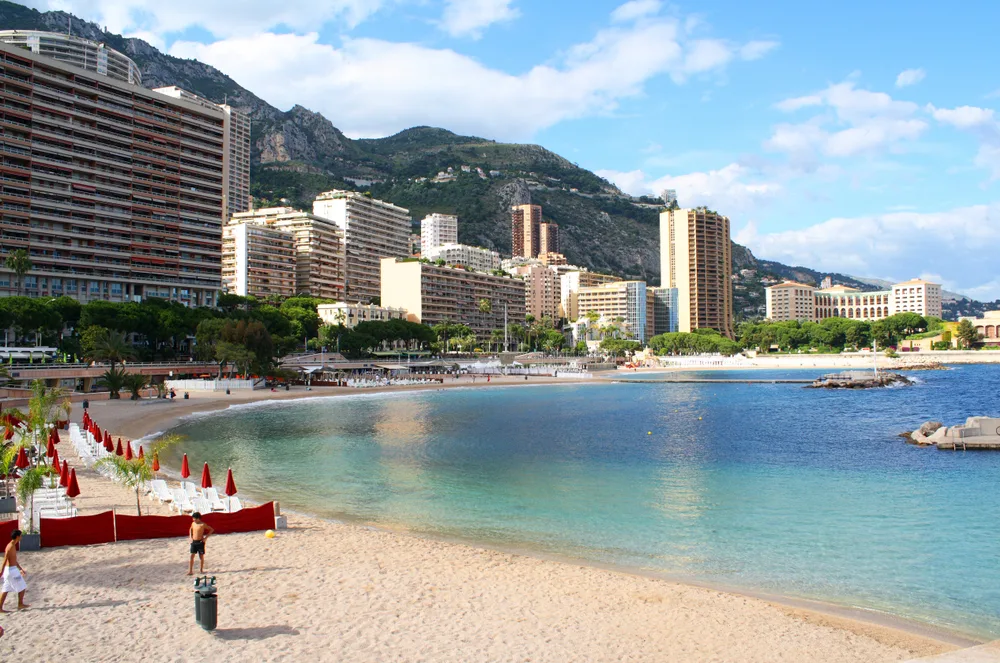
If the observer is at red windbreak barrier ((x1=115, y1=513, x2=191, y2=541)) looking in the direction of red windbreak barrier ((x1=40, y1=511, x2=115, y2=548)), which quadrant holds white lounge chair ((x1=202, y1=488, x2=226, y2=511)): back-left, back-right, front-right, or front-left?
back-right

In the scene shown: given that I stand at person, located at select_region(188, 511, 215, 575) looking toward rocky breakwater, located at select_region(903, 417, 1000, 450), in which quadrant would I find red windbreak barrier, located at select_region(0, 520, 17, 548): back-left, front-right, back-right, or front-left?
back-left

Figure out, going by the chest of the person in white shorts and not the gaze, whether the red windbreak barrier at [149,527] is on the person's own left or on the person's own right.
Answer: on the person's own left

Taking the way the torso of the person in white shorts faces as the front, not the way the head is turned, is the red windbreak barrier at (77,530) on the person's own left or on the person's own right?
on the person's own left

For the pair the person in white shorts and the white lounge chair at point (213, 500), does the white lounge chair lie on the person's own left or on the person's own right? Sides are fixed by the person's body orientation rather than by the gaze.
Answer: on the person's own left

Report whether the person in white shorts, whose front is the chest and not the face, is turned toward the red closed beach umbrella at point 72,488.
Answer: no

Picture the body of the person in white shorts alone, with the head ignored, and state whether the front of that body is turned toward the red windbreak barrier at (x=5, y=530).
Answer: no
